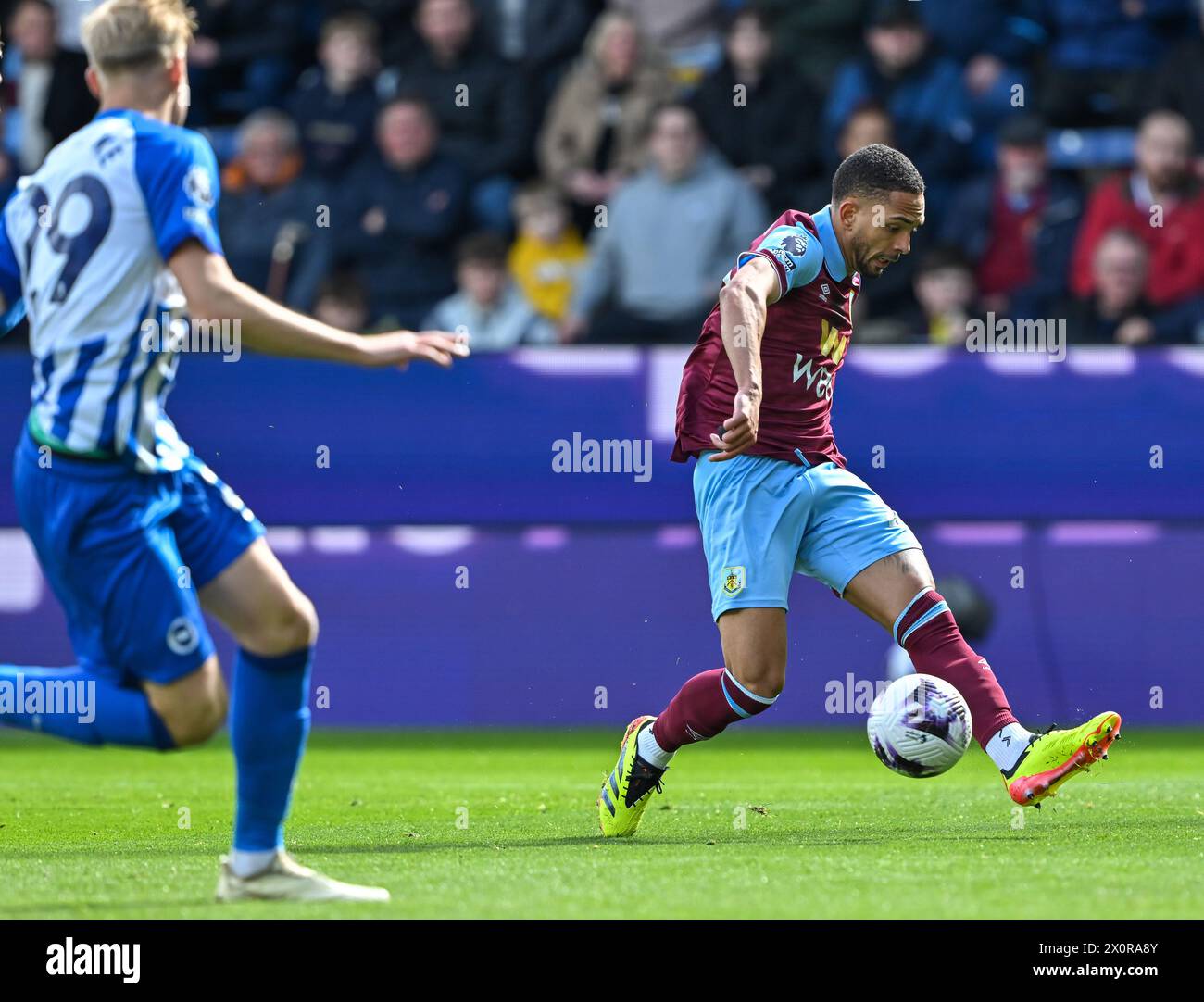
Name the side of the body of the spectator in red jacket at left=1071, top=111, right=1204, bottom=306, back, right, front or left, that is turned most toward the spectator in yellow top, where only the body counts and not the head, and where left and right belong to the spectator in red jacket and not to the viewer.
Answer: right

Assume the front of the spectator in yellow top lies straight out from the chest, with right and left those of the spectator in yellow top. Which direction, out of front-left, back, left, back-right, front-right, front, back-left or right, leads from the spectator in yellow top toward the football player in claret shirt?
front

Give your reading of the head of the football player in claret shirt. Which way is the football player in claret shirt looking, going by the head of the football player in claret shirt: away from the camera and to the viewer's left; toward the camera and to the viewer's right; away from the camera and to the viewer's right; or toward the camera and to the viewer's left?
toward the camera and to the viewer's right

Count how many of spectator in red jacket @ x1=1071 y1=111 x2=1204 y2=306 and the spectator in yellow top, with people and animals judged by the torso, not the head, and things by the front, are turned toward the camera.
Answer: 2

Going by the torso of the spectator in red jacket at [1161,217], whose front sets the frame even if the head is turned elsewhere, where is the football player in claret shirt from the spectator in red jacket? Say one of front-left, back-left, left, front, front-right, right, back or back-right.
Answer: front

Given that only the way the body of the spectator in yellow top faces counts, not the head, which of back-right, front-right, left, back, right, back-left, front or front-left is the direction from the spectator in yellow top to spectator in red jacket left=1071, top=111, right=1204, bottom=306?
left

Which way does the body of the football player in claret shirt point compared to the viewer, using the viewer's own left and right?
facing the viewer and to the right of the viewer

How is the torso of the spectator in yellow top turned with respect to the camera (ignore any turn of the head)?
toward the camera

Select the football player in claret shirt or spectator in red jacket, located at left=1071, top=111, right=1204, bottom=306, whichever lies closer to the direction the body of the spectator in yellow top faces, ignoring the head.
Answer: the football player in claret shirt

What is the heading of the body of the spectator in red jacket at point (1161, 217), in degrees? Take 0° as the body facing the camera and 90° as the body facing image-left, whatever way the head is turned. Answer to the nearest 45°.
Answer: approximately 0°
